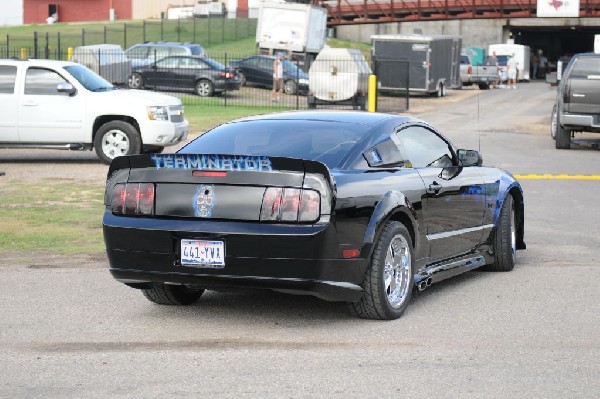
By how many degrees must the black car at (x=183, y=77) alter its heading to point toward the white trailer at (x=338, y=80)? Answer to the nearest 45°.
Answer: approximately 180°

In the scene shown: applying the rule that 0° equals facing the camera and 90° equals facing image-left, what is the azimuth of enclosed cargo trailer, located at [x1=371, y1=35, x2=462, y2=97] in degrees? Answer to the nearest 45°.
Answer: approximately 225°

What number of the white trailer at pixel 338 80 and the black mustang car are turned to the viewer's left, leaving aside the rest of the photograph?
0

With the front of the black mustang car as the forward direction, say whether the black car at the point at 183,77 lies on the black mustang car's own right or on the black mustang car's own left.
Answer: on the black mustang car's own left

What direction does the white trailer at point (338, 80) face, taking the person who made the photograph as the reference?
facing away from the viewer

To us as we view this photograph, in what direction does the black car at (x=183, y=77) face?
facing away from the viewer and to the left of the viewer

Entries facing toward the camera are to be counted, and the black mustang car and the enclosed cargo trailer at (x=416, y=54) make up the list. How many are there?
0

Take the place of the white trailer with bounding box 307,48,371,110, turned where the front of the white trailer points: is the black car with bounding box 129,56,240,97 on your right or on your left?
on your left

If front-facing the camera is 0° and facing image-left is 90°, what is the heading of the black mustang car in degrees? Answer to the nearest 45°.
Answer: approximately 225°

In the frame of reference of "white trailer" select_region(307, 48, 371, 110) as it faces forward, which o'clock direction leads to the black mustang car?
The black mustang car is roughly at 6 o'clock from the white trailer.

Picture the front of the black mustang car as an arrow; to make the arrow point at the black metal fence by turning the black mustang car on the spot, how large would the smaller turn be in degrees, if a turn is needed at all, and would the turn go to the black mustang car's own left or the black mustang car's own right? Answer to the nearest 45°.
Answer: approximately 45° to the black mustang car's own left
